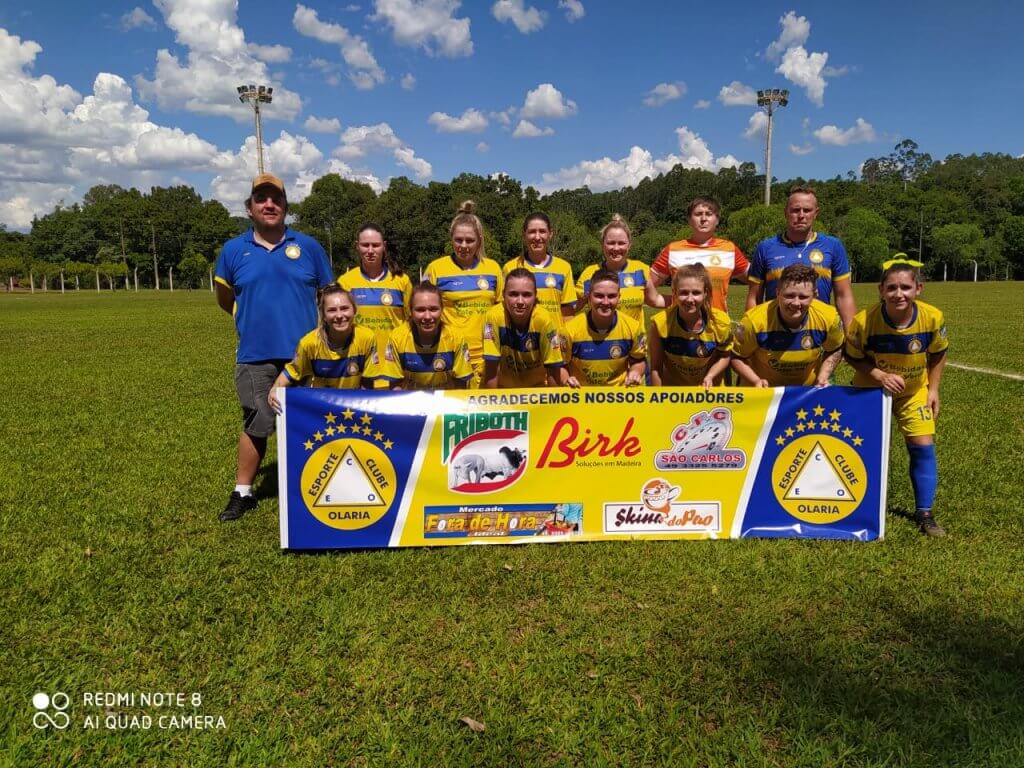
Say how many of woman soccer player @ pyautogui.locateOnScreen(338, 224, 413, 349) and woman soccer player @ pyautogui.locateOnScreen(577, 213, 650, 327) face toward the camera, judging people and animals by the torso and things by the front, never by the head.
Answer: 2

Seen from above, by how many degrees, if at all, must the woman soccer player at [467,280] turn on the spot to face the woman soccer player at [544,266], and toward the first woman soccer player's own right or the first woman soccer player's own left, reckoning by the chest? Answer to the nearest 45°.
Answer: approximately 90° to the first woman soccer player's own left

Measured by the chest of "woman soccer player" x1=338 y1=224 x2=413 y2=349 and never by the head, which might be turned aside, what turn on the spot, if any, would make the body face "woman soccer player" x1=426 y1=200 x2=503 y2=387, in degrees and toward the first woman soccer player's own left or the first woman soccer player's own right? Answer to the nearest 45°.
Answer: approximately 90° to the first woman soccer player's own left

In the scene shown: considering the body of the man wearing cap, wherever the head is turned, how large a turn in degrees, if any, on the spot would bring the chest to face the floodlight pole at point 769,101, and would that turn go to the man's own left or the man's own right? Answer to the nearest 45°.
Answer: approximately 135° to the man's own left

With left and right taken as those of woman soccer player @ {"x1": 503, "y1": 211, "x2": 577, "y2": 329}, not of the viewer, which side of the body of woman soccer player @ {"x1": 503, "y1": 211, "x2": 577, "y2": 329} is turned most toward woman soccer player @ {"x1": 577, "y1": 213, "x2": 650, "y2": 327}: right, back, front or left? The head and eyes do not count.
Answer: left

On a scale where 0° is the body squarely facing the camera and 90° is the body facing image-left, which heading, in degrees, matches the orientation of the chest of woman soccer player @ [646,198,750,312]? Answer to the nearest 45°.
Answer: approximately 0°

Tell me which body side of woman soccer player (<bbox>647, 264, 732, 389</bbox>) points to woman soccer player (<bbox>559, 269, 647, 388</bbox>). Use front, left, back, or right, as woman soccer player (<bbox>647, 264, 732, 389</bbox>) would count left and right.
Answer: right

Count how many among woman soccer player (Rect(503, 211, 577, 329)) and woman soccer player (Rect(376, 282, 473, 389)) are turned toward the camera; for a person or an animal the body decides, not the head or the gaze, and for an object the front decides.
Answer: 2

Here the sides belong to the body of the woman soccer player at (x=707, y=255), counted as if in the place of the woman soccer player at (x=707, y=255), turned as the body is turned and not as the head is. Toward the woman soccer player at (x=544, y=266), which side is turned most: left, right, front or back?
right

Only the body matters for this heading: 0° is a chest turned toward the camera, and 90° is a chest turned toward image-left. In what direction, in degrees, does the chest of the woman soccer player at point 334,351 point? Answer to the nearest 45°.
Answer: approximately 0°
